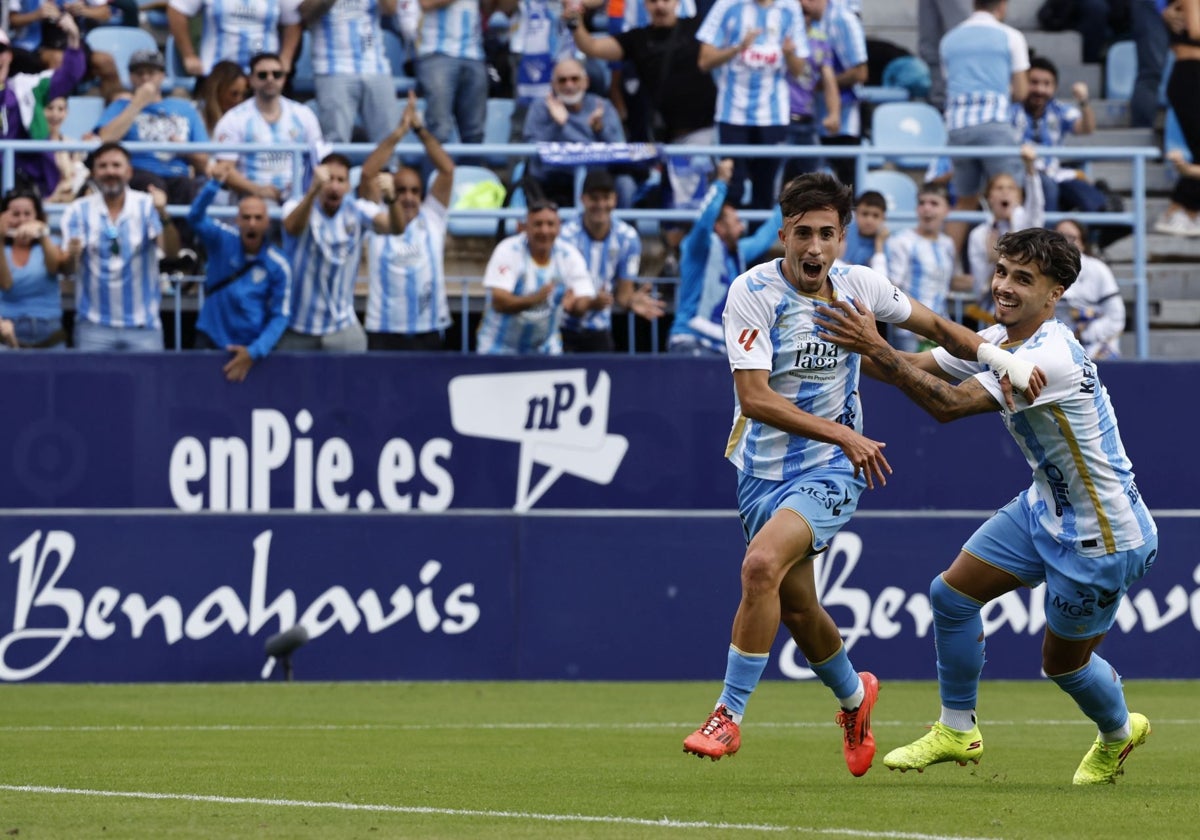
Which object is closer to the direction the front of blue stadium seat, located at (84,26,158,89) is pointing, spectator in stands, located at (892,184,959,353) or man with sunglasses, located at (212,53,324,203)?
the man with sunglasses

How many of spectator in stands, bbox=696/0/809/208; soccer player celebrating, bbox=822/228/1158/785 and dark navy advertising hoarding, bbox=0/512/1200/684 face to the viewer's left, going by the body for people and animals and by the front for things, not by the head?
1

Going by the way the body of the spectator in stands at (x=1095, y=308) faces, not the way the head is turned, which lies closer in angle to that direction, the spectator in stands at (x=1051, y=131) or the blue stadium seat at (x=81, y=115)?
the blue stadium seat

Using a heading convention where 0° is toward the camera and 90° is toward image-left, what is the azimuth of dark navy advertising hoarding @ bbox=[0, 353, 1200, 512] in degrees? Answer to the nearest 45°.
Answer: approximately 0°

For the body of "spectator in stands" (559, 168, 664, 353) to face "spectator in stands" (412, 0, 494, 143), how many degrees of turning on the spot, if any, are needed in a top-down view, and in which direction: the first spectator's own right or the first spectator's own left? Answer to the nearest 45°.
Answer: approximately 135° to the first spectator's own right

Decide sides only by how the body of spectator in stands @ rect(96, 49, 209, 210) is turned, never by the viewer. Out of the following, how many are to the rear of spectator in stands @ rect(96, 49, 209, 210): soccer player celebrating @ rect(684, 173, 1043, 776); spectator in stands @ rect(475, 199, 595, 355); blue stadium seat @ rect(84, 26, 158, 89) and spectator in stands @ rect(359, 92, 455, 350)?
1

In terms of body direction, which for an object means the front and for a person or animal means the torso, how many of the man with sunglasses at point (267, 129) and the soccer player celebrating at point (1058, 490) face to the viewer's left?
1

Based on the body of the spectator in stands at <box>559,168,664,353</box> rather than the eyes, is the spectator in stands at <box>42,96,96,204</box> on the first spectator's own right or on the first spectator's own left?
on the first spectator's own right

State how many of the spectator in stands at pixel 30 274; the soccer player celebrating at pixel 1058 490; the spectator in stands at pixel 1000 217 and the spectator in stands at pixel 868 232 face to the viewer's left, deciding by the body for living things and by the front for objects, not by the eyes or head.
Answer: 1

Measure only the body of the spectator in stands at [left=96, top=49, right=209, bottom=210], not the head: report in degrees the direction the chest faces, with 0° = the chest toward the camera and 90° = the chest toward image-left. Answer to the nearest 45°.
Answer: approximately 0°

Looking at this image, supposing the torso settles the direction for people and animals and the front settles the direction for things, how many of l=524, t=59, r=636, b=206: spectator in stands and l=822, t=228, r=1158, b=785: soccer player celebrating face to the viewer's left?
1

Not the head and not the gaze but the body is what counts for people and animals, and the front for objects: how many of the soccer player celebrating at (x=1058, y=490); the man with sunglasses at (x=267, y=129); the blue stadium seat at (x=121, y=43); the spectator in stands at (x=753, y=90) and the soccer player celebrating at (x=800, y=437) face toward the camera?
4

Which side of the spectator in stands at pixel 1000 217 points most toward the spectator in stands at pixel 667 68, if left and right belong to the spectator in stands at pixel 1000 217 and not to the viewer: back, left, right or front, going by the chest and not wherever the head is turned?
right

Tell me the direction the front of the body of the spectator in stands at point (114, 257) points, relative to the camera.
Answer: toward the camera

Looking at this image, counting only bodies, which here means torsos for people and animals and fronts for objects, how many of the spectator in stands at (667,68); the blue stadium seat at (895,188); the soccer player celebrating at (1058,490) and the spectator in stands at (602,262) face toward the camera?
3

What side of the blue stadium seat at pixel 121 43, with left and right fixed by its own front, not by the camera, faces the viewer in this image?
front
